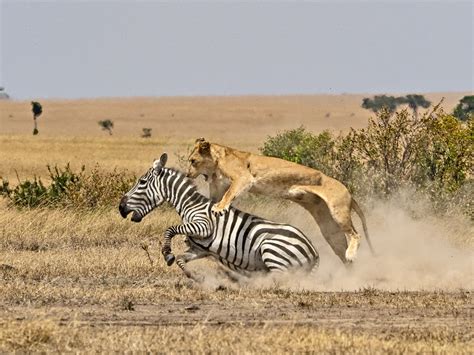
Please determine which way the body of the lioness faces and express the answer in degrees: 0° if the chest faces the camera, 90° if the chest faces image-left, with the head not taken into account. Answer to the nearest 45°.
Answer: approximately 90°

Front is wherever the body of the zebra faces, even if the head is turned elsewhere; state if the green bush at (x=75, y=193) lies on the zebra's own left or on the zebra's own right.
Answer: on the zebra's own right

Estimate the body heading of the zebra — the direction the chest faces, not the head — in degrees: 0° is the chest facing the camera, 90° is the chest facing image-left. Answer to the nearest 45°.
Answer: approximately 90°

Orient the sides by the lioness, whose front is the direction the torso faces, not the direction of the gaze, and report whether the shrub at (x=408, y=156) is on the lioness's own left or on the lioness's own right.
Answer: on the lioness's own right

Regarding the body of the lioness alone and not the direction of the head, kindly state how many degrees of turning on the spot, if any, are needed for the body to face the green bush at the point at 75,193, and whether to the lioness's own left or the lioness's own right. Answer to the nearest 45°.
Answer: approximately 45° to the lioness's own right

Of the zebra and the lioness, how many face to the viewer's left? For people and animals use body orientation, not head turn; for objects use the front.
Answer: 2
